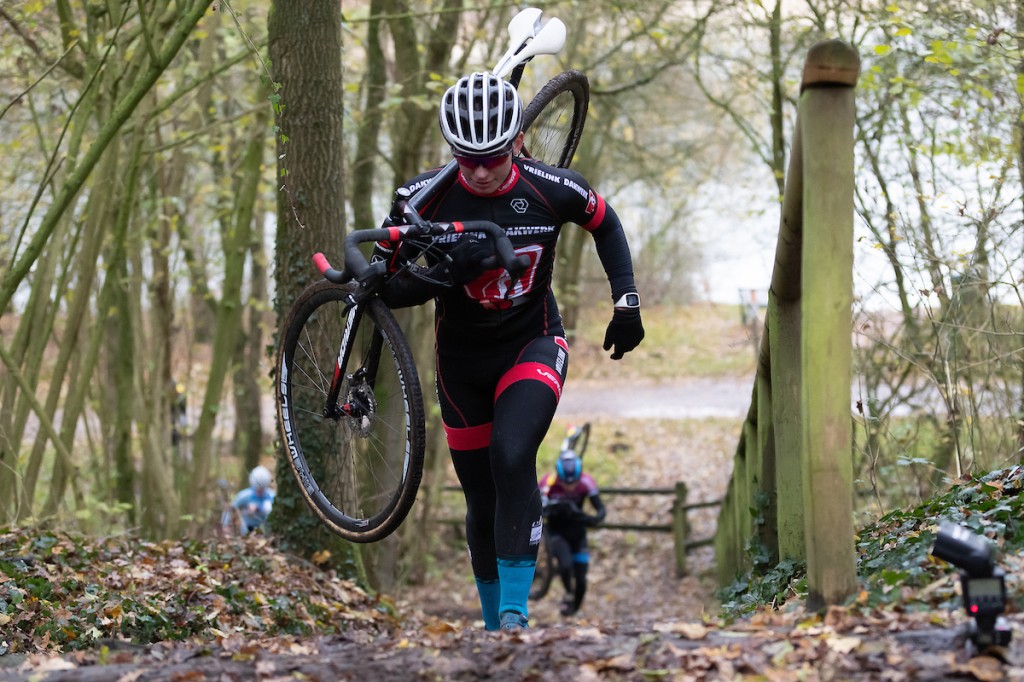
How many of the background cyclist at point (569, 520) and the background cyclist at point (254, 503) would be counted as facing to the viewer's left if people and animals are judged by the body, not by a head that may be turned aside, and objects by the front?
0

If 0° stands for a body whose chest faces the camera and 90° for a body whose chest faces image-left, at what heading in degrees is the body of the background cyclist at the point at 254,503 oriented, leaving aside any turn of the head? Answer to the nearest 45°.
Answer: approximately 315°

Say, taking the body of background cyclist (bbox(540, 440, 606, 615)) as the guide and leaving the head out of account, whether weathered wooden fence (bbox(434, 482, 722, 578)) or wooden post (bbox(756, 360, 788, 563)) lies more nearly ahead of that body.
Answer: the wooden post

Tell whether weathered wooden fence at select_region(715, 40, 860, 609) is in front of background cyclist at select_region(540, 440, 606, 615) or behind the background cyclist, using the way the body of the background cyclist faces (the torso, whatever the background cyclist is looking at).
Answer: in front

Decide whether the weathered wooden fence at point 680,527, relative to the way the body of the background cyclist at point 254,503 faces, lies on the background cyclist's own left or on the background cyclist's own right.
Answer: on the background cyclist's own left
